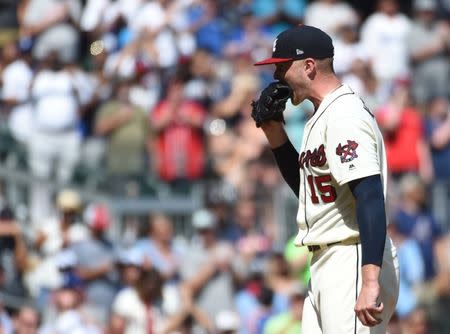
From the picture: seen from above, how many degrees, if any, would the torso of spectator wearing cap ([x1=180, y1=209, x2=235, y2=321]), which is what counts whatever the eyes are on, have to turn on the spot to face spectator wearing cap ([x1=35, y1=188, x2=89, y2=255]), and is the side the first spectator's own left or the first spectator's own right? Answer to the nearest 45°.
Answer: approximately 135° to the first spectator's own right

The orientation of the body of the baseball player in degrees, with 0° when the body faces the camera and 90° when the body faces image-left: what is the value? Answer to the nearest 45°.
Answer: approximately 90°

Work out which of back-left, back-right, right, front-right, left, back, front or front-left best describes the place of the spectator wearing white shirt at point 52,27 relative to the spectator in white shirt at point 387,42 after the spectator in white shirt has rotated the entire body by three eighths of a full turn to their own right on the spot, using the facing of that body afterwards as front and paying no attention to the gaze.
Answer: front-left

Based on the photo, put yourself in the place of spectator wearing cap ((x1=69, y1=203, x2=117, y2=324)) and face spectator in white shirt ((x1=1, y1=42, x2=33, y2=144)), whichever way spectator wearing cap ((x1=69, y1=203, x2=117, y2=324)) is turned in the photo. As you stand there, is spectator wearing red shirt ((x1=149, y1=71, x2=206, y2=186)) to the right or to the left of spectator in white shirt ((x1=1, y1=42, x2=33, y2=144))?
right

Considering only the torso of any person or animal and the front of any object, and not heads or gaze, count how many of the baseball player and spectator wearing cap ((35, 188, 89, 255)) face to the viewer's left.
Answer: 1

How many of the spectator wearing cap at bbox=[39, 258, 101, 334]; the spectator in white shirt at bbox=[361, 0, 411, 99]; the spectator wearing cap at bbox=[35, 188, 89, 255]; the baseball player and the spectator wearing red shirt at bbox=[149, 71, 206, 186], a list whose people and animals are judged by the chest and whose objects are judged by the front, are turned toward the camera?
4

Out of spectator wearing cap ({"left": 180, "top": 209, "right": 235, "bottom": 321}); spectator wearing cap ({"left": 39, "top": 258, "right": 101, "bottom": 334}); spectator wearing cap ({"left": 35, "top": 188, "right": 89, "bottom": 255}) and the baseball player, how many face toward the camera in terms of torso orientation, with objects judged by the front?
3

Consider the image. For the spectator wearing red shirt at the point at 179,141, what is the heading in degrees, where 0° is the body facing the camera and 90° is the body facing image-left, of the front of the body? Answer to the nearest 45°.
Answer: approximately 0°
